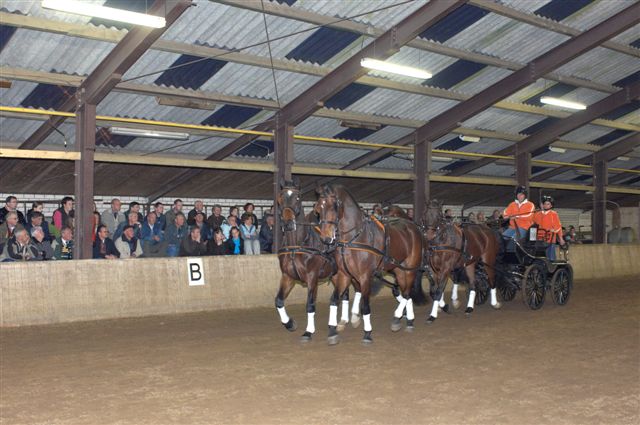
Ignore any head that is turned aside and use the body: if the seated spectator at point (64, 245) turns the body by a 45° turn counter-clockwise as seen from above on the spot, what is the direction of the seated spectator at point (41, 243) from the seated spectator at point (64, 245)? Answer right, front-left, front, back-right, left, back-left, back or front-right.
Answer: back-right

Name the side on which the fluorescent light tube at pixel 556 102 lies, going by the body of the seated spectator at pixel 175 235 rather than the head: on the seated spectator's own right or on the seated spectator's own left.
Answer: on the seated spectator's own left

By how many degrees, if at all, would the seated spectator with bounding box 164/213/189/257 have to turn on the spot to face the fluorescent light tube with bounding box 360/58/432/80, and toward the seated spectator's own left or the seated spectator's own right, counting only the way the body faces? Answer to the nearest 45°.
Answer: approximately 45° to the seated spectator's own left

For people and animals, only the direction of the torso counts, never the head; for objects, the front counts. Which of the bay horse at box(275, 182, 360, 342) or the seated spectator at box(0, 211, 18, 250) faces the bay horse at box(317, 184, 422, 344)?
the seated spectator

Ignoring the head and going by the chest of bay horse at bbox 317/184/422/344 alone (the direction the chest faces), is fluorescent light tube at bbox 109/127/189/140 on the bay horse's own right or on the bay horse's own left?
on the bay horse's own right

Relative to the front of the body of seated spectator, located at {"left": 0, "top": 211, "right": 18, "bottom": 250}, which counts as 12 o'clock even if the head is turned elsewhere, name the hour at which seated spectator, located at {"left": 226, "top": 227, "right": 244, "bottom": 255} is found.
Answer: seated spectator, located at {"left": 226, "top": 227, "right": 244, "bottom": 255} is roughly at 10 o'clock from seated spectator, located at {"left": 0, "top": 211, "right": 18, "bottom": 250}.

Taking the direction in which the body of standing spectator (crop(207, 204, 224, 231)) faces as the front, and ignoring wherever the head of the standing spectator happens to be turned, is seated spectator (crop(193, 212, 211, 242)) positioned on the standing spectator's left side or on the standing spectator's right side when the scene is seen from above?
on the standing spectator's right side

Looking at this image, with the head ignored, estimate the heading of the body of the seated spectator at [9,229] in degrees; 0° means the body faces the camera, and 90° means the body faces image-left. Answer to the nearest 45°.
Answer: approximately 315°

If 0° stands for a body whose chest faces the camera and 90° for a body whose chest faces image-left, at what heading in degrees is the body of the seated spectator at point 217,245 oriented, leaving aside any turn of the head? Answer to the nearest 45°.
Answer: approximately 315°

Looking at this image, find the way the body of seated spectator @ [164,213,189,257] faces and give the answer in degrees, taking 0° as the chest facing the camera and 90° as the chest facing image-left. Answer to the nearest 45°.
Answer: approximately 315°

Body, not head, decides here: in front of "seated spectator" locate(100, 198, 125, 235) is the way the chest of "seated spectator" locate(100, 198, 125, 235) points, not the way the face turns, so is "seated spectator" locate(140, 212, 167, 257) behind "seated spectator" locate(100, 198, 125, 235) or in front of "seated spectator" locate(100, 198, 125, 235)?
in front

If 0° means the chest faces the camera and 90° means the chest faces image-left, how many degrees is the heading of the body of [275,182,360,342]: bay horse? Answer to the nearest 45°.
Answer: approximately 45°

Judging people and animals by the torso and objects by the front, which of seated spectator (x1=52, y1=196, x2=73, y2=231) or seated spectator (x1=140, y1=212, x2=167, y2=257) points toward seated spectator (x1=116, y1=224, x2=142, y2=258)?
seated spectator (x1=52, y1=196, x2=73, y2=231)

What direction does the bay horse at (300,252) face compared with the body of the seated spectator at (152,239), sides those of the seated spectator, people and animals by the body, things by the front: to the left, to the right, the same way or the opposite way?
to the right

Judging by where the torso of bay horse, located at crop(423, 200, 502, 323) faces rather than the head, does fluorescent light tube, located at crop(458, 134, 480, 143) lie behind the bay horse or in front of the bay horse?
behind

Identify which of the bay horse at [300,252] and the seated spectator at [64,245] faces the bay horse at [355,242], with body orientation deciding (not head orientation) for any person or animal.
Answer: the seated spectator

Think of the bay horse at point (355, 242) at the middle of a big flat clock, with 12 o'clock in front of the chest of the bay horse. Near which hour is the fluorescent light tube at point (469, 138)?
The fluorescent light tube is roughly at 5 o'clock from the bay horse.

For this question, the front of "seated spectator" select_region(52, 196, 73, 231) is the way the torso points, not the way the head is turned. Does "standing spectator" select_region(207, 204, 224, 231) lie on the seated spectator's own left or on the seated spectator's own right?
on the seated spectator's own left

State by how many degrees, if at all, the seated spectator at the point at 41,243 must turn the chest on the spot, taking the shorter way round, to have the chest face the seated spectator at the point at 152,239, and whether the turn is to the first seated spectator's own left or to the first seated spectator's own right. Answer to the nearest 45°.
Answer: approximately 45° to the first seated spectator's own left
